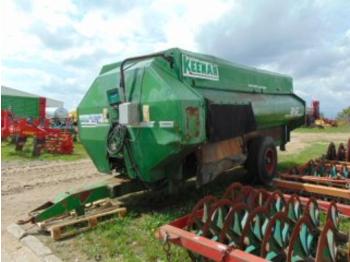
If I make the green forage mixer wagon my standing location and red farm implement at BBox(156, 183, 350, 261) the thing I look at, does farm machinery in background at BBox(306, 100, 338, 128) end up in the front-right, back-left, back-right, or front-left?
back-left

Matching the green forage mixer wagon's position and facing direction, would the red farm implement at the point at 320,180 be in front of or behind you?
behind

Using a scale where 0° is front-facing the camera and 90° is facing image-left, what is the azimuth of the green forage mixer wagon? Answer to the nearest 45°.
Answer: approximately 45°

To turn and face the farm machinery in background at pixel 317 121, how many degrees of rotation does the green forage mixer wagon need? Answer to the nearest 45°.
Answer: approximately 180°

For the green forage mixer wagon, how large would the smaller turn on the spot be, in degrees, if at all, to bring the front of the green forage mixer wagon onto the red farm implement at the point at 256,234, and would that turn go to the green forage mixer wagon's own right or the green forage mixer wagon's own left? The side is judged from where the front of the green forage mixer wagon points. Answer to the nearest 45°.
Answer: approximately 90° to the green forage mixer wagon's own left

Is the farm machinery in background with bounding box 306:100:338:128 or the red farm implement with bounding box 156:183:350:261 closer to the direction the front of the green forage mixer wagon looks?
the red farm implement
